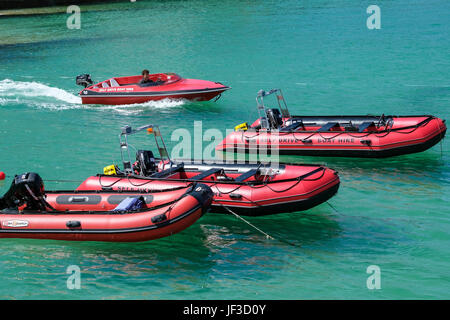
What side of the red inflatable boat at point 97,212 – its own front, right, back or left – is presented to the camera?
right

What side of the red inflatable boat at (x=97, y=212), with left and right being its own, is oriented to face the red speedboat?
left

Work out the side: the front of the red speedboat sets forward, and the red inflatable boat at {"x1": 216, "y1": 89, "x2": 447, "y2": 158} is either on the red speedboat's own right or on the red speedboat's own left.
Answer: on the red speedboat's own right

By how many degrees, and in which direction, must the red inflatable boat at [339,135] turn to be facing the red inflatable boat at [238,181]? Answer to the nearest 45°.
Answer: approximately 135° to its right

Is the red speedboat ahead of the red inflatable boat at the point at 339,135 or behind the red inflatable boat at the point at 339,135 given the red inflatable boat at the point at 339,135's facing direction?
behind

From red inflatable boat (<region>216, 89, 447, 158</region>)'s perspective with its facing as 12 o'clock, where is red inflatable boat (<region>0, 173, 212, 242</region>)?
red inflatable boat (<region>0, 173, 212, 242</region>) is roughly at 4 o'clock from red inflatable boat (<region>216, 89, 447, 158</region>).

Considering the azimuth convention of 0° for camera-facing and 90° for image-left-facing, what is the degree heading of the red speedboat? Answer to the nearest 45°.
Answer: approximately 270°

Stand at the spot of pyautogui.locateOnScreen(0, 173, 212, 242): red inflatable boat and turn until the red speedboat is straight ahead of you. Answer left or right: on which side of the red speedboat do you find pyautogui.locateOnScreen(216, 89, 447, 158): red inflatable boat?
right

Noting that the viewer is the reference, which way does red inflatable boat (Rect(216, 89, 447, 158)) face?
facing to the right of the viewer

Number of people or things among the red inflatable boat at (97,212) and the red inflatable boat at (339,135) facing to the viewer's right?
2

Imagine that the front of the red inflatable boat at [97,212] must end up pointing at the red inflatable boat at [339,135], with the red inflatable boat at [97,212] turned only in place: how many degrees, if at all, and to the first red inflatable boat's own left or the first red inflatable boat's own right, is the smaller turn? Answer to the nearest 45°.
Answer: approximately 45° to the first red inflatable boat's own left

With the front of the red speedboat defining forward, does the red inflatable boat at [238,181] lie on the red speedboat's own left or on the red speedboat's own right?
on the red speedboat's own right
